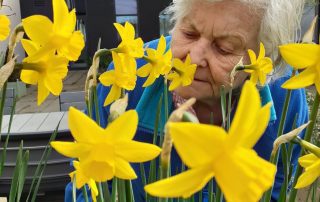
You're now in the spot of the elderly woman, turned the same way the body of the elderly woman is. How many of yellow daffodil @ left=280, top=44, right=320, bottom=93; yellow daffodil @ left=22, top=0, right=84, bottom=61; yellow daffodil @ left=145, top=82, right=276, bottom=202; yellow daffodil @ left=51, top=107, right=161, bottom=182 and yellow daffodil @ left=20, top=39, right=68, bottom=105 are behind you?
0

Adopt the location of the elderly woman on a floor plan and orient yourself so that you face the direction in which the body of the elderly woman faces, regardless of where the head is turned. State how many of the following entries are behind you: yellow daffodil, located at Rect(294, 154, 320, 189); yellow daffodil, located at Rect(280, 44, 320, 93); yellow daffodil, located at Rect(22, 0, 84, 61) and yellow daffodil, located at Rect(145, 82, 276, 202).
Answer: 0

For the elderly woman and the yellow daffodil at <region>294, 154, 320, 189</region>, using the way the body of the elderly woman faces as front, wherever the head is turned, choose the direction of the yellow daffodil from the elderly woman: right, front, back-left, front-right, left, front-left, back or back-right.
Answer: front-left

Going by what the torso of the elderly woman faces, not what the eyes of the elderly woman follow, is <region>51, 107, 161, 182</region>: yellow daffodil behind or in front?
in front

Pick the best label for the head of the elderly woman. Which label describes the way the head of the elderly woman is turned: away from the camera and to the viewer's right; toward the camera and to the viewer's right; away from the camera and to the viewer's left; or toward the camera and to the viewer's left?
toward the camera and to the viewer's left

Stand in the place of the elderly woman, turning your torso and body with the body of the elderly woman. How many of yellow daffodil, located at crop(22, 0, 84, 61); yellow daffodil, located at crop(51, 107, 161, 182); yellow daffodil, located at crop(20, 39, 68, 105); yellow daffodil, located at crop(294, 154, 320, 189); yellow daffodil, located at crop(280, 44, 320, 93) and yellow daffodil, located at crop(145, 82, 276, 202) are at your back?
0

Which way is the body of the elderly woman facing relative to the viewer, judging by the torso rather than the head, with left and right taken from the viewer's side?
facing the viewer and to the left of the viewer

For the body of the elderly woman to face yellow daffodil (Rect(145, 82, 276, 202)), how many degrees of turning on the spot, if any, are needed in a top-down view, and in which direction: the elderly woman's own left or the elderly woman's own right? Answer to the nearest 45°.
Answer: approximately 45° to the elderly woman's own left

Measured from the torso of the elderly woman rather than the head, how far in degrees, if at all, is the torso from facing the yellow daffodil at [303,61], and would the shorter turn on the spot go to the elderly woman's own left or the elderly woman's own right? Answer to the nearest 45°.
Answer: approximately 45° to the elderly woman's own left
